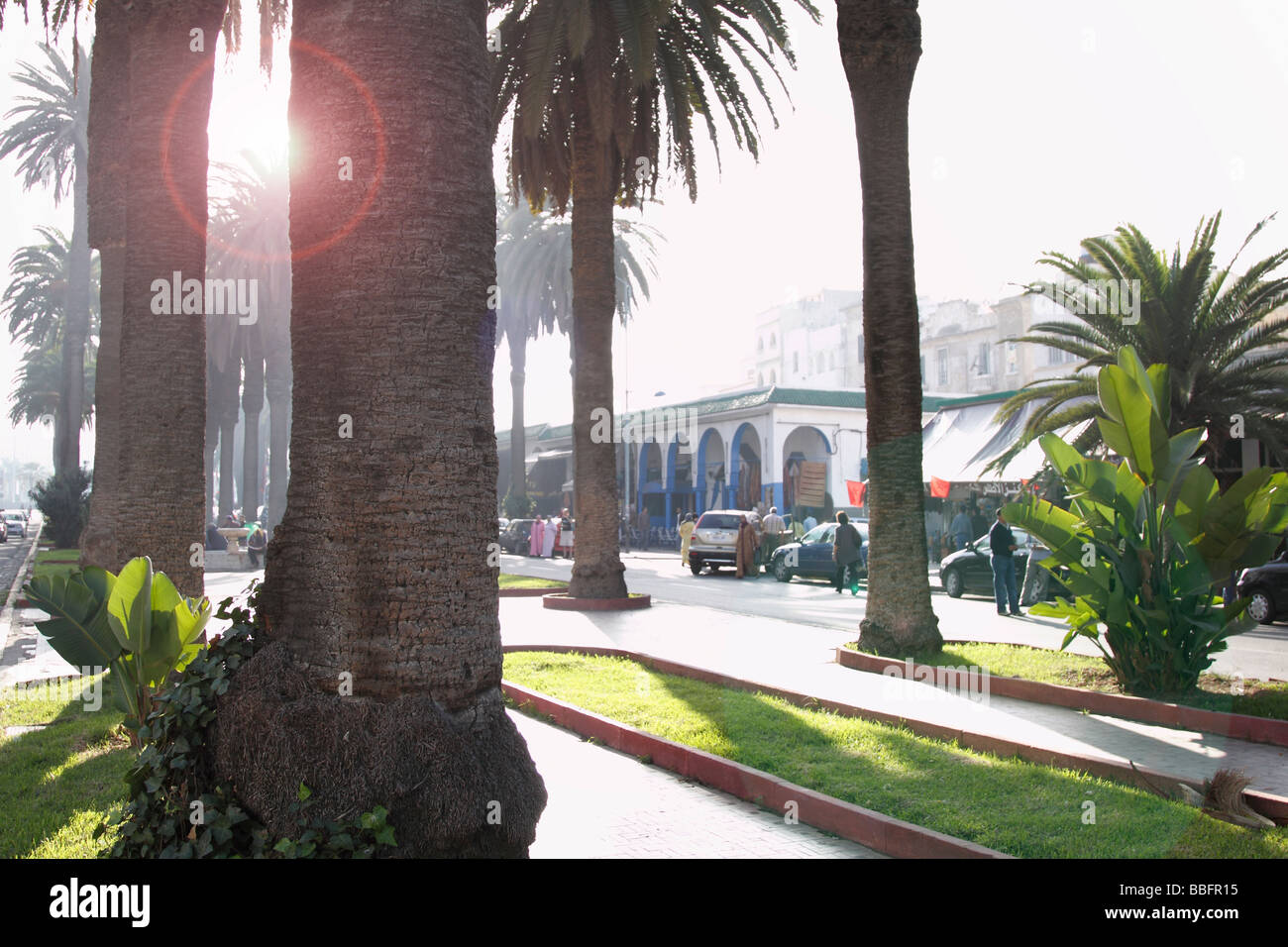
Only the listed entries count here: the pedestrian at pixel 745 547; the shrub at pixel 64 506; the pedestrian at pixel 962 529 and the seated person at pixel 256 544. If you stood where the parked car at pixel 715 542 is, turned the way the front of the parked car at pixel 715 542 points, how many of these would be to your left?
2
